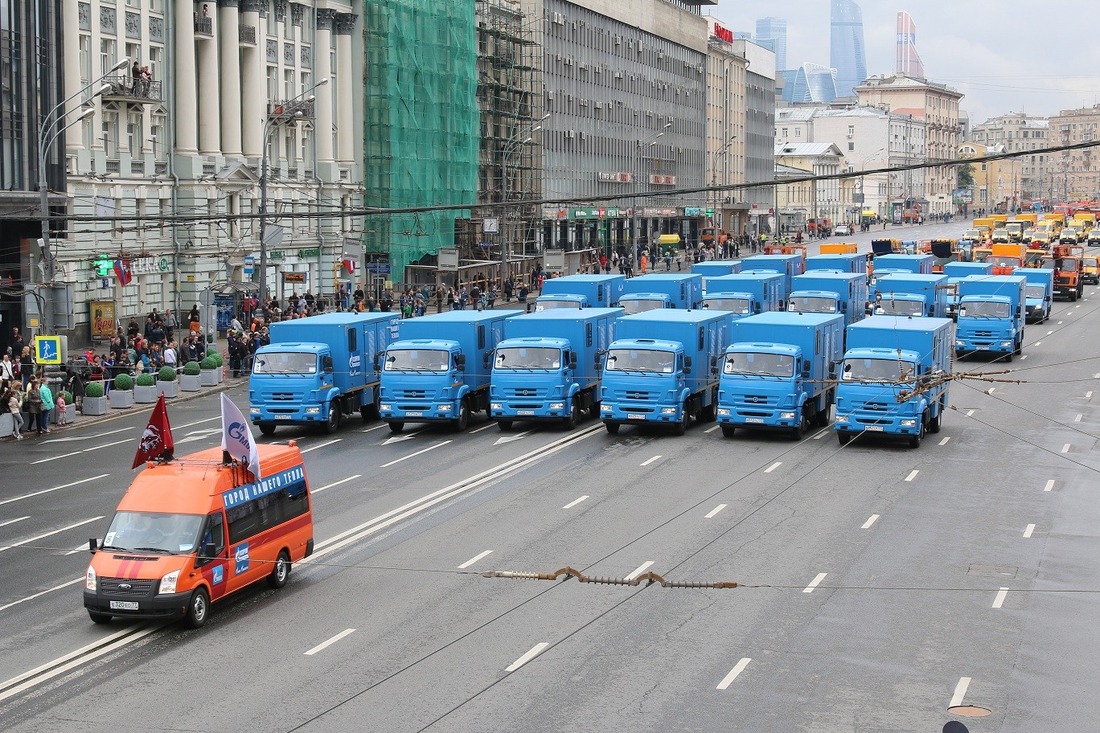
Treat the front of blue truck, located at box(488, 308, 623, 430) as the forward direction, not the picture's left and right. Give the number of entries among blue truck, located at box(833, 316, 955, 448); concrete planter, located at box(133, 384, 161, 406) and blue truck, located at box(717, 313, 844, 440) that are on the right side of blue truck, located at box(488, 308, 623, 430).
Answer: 1

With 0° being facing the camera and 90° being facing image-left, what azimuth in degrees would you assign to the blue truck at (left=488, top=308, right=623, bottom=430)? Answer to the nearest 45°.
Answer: approximately 45°

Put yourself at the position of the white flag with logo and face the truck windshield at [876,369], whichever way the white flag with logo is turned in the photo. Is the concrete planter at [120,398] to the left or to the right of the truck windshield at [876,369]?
left

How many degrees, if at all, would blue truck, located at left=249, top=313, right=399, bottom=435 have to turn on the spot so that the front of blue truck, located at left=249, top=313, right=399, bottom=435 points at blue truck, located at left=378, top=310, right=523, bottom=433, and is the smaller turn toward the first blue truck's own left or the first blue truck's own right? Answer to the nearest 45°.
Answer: approximately 135° to the first blue truck's own left

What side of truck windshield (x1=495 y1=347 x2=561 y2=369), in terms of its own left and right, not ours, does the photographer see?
front

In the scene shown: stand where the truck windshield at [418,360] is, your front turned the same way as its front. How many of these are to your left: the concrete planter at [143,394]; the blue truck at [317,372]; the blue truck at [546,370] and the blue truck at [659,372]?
2

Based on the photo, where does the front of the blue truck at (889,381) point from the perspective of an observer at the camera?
facing the viewer

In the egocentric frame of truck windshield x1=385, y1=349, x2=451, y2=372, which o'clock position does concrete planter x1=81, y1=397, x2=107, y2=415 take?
The concrete planter is roughly at 4 o'clock from the truck windshield.

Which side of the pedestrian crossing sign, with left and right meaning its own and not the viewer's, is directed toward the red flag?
front

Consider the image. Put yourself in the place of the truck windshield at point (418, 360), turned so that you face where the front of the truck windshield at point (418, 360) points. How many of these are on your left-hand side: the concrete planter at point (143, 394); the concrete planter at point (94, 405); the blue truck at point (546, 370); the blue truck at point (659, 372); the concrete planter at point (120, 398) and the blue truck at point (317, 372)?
2

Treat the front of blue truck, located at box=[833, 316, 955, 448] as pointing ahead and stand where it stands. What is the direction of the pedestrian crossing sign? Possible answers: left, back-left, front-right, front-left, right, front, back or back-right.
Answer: right

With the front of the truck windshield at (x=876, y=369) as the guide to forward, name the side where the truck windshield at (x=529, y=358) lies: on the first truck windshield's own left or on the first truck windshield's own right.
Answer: on the first truck windshield's own right

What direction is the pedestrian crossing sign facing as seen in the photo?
toward the camera

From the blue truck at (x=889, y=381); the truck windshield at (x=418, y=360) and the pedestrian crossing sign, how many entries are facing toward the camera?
3

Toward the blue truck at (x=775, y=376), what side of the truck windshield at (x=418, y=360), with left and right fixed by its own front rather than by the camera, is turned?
left

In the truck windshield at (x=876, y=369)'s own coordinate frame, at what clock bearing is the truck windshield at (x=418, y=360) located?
the truck windshield at (x=418, y=360) is roughly at 3 o'clock from the truck windshield at (x=876, y=369).

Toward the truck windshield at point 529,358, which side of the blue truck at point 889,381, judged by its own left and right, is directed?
right

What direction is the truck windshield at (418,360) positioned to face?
toward the camera
